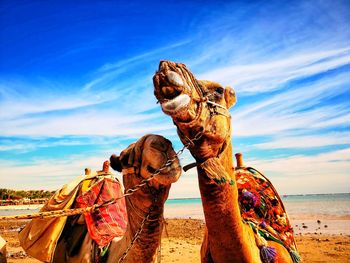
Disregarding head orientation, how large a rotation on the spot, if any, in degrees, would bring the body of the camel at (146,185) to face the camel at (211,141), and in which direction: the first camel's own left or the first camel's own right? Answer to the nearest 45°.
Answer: approximately 45° to the first camel's own left

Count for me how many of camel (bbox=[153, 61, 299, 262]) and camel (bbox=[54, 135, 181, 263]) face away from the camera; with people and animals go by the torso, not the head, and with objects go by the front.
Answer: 0

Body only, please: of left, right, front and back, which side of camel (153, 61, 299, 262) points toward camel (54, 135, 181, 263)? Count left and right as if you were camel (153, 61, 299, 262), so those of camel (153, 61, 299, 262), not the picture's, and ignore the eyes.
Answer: right

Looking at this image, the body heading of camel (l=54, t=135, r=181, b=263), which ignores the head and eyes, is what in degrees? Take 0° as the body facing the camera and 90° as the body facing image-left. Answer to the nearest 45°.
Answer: approximately 315°

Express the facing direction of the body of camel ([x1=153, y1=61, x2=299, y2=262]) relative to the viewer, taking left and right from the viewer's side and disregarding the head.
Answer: facing the viewer and to the left of the viewer
